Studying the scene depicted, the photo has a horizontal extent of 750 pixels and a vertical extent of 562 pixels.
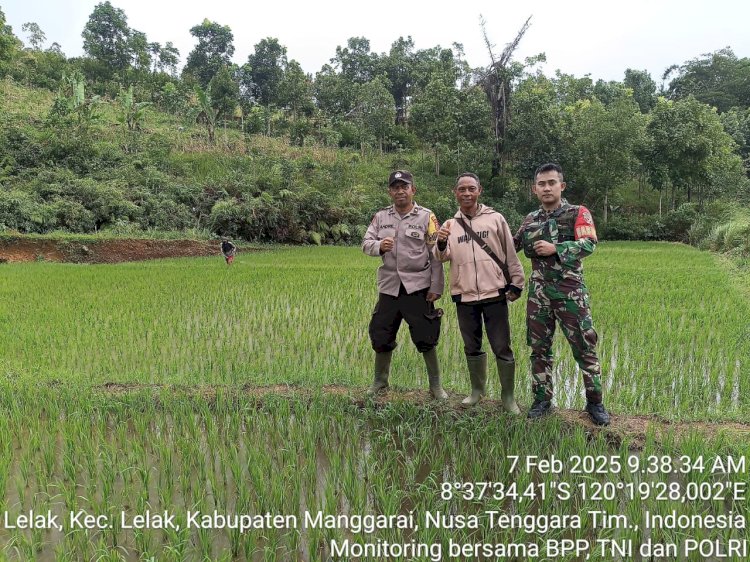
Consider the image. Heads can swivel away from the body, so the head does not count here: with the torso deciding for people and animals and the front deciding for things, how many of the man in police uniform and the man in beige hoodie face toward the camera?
2

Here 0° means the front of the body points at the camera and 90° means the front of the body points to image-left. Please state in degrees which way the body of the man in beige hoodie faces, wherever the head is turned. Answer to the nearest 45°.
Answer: approximately 0°

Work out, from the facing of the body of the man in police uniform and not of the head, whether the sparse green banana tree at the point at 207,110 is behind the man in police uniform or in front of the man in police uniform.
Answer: behind

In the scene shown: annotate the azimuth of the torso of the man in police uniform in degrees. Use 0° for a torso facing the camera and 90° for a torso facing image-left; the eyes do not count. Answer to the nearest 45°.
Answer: approximately 0°

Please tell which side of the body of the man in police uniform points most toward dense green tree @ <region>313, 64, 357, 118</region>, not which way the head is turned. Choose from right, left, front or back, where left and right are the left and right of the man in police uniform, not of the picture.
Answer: back

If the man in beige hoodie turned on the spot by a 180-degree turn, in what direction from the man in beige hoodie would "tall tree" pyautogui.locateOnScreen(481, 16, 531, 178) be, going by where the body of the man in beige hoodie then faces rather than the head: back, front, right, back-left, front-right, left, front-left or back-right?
front

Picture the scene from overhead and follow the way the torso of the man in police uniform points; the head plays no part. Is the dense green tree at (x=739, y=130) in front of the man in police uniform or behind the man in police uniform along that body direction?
behind

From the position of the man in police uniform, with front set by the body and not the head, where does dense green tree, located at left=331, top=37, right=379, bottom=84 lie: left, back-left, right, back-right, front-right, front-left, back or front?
back

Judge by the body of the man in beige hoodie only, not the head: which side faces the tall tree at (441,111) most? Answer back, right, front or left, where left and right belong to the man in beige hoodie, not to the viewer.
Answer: back
